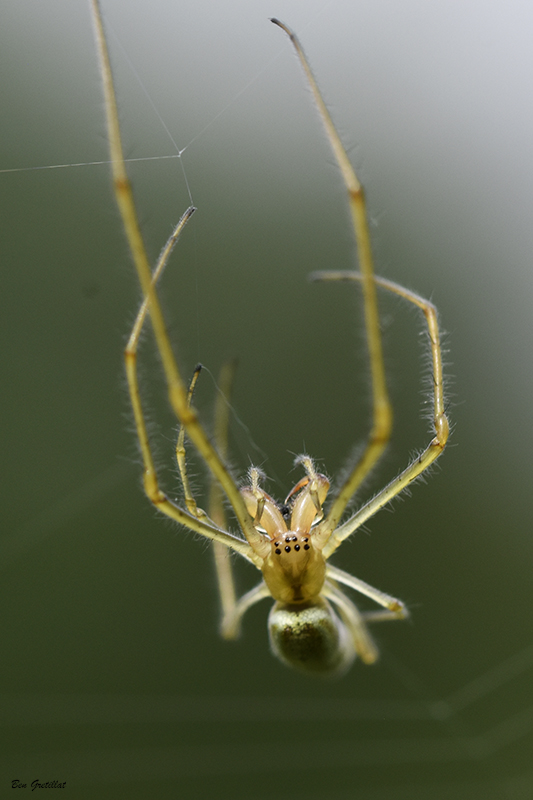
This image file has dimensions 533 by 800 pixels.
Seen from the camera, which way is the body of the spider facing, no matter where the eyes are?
toward the camera
